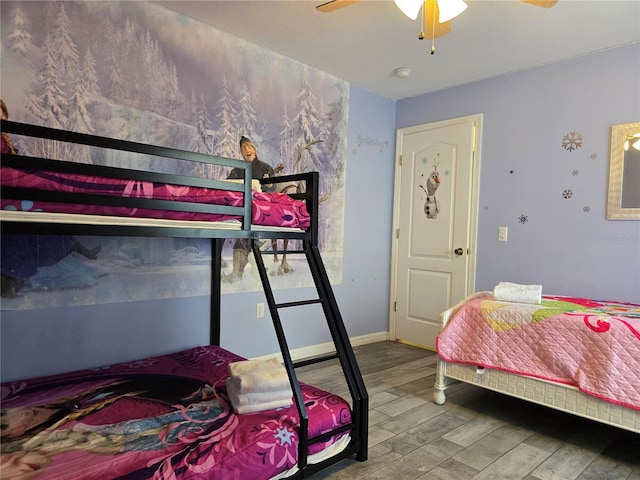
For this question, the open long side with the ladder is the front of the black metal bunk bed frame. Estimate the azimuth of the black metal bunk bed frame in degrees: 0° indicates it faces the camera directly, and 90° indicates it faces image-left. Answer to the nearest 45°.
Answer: approximately 315°

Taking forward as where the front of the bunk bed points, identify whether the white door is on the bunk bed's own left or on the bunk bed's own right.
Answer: on the bunk bed's own left

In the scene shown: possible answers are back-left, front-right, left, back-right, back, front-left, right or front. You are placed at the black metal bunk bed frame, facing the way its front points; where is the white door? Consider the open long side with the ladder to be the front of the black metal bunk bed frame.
left

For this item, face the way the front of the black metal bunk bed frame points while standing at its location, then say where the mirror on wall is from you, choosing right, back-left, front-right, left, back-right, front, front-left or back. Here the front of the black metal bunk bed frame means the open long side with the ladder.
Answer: front-left
